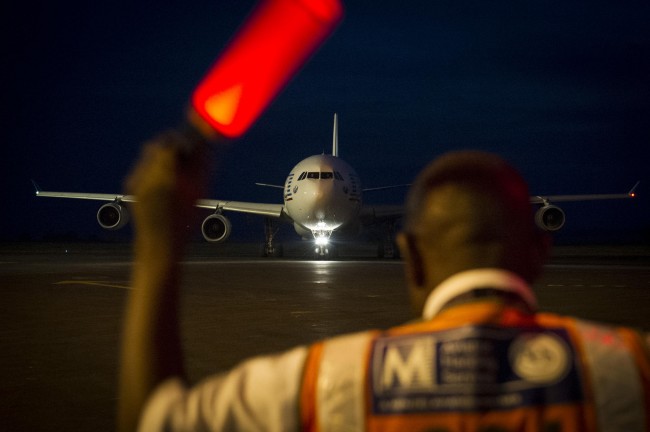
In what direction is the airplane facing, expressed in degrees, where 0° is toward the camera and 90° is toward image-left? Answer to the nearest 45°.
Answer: approximately 0°

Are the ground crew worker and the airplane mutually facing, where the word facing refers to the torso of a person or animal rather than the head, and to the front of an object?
yes

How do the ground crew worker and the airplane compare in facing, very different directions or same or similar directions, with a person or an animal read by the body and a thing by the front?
very different directions

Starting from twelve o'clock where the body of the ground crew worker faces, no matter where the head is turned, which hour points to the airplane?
The airplane is roughly at 12 o'clock from the ground crew worker.

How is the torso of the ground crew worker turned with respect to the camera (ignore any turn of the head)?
away from the camera

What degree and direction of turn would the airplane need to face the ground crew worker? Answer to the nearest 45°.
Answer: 0° — it already faces them

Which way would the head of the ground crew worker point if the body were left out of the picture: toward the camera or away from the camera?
away from the camera
